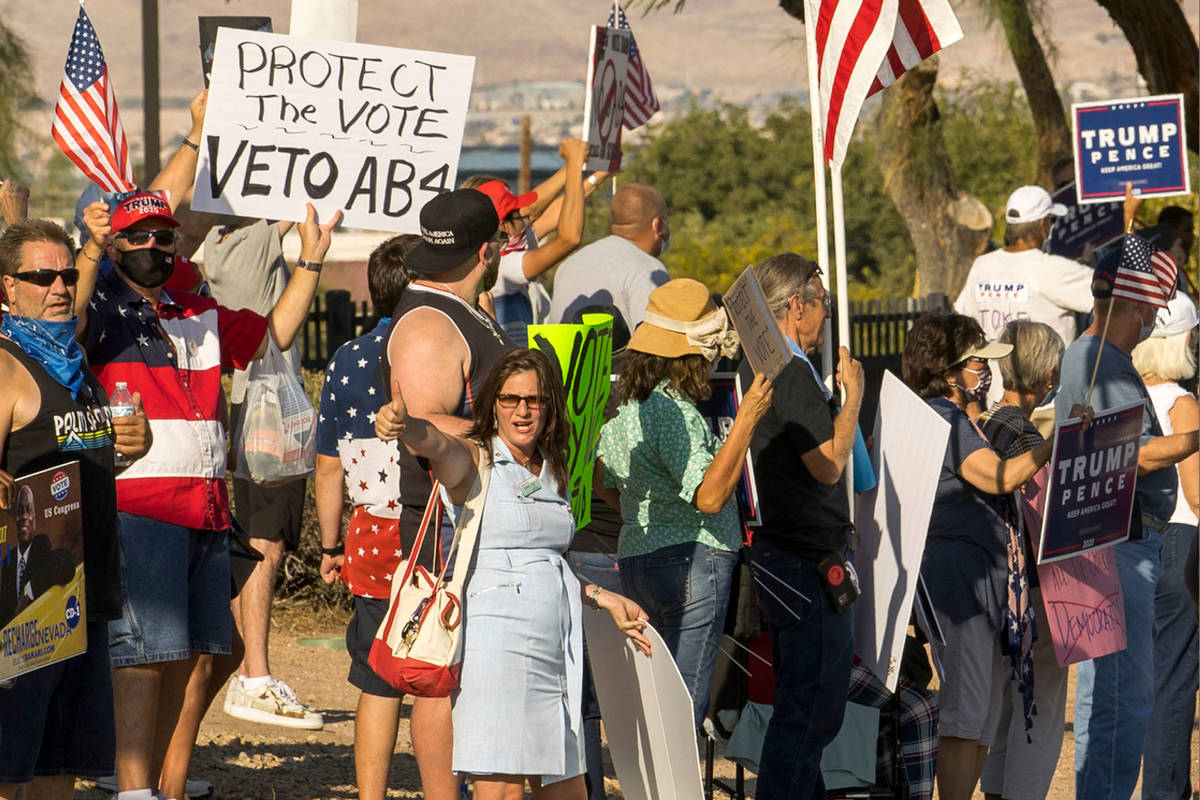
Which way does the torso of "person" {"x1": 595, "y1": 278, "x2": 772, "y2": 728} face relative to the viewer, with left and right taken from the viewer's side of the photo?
facing away from the viewer and to the right of the viewer

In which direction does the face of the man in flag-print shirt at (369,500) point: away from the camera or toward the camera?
away from the camera

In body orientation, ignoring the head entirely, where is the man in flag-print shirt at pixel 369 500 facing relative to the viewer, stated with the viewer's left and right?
facing away from the viewer and to the right of the viewer

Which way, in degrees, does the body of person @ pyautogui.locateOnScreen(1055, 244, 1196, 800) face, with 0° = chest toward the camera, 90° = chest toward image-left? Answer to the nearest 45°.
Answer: approximately 225°

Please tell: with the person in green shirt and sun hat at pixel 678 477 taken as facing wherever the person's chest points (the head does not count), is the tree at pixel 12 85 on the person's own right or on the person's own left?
on the person's own left

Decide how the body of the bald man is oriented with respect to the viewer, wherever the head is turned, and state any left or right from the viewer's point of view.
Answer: facing away from the viewer and to the right of the viewer

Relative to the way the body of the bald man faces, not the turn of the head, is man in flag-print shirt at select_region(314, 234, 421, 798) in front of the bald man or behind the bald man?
behind
